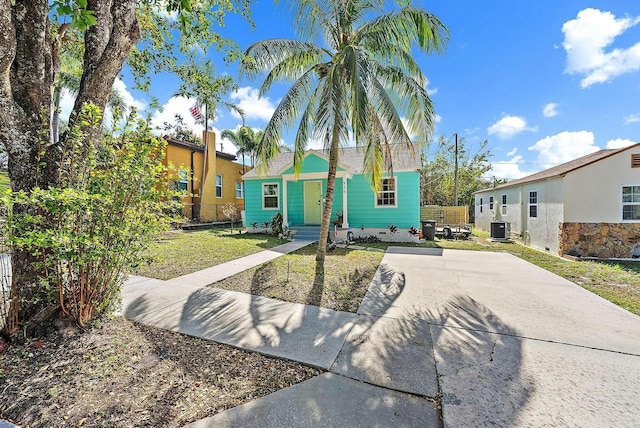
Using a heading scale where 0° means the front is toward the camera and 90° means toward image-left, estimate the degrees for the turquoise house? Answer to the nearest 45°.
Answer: approximately 0°

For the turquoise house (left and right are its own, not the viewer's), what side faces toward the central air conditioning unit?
left

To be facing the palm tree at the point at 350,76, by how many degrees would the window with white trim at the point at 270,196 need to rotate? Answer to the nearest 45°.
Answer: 0° — it already faces it

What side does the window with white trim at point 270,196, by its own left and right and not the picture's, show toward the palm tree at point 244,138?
back

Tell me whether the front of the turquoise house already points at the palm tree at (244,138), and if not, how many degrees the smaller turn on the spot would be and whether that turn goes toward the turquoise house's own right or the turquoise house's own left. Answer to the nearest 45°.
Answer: approximately 135° to the turquoise house's own right

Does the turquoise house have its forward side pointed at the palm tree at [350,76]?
yes

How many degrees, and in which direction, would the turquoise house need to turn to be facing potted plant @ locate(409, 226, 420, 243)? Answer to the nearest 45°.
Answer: approximately 90° to its left
